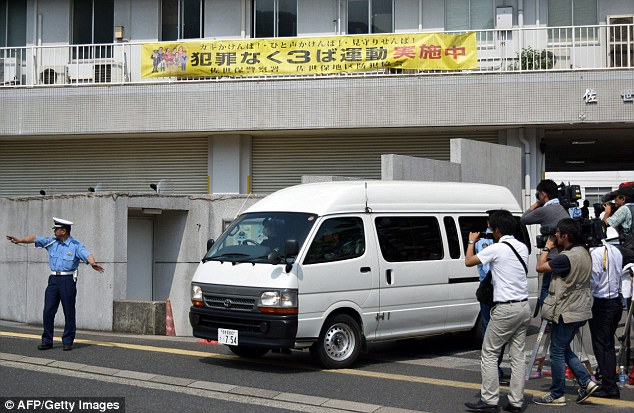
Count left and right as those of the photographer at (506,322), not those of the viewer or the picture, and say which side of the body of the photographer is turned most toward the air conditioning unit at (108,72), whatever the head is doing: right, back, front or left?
front

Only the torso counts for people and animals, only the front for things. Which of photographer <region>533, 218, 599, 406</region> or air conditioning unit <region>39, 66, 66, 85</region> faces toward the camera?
the air conditioning unit

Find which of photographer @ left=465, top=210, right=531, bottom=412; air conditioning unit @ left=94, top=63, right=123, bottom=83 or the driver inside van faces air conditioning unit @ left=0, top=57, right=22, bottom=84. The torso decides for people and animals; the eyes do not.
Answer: the photographer

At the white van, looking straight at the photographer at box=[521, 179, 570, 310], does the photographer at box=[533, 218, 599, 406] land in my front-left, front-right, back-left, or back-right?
front-right

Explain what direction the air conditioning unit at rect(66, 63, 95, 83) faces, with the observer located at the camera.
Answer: facing the viewer

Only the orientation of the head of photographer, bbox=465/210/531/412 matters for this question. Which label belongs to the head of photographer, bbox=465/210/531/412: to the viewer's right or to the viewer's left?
to the viewer's left

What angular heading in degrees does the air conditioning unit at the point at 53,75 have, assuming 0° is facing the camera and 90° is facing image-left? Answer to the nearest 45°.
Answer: approximately 0°

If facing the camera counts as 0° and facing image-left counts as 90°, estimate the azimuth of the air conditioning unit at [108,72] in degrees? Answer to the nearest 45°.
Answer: approximately 0°

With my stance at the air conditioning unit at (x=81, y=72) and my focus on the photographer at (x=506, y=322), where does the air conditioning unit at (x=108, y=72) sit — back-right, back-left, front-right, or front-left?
front-left

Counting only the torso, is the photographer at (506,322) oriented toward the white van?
yes

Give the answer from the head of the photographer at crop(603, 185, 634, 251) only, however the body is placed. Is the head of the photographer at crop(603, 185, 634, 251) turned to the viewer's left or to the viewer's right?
to the viewer's left

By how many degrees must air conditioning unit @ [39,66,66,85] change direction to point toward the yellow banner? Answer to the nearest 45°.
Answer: approximately 45° to its left

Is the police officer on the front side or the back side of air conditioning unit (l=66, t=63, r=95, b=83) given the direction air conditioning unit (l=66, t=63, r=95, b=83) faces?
on the front side

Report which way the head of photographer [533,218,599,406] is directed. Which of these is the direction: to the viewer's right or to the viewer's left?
to the viewer's left

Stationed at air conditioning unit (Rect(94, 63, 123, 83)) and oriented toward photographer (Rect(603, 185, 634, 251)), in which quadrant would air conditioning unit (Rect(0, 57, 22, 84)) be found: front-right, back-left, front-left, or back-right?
back-right

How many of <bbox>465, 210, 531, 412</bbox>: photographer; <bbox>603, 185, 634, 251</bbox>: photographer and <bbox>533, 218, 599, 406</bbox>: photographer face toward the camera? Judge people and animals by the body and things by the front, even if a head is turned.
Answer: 0

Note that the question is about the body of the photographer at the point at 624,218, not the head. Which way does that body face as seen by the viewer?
to the viewer's left
